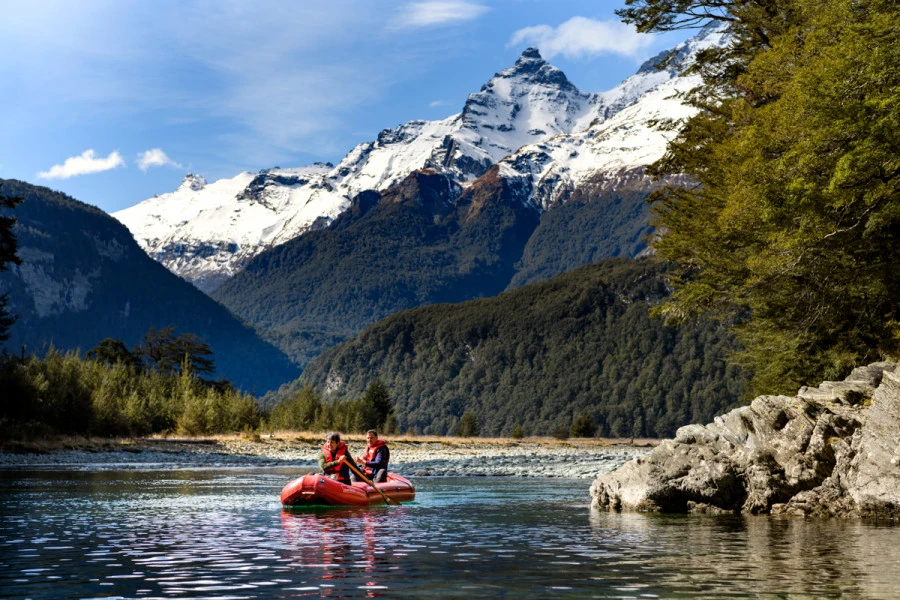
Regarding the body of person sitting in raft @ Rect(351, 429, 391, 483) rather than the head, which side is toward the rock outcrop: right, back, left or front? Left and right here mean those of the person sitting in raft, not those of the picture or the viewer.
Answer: left

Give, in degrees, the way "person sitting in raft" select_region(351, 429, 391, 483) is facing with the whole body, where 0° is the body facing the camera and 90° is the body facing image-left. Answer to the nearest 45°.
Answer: approximately 45°
